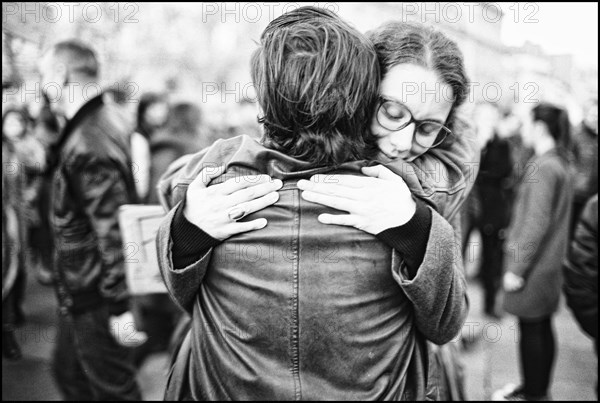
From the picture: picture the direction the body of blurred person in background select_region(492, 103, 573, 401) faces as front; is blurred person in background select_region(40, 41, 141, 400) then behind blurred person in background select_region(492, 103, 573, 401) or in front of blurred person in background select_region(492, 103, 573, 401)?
in front

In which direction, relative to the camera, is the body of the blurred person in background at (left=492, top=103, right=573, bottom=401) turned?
to the viewer's left

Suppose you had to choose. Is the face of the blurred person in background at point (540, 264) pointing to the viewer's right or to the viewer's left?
to the viewer's left

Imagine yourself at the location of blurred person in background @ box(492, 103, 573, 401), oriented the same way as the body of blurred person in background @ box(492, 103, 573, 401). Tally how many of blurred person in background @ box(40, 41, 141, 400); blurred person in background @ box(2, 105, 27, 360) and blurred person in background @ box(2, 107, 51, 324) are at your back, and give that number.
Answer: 0

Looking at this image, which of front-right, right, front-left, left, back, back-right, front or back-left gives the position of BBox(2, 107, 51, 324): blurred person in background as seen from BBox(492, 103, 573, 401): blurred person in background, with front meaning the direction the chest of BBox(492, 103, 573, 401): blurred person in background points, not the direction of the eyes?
front

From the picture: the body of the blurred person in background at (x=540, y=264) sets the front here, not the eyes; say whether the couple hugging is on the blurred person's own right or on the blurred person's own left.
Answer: on the blurred person's own left

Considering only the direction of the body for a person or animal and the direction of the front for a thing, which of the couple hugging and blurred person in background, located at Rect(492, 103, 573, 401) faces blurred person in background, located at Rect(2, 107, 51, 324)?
blurred person in background, located at Rect(492, 103, 573, 401)

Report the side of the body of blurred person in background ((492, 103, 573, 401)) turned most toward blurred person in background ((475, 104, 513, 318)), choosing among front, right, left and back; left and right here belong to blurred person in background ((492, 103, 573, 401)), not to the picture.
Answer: right
